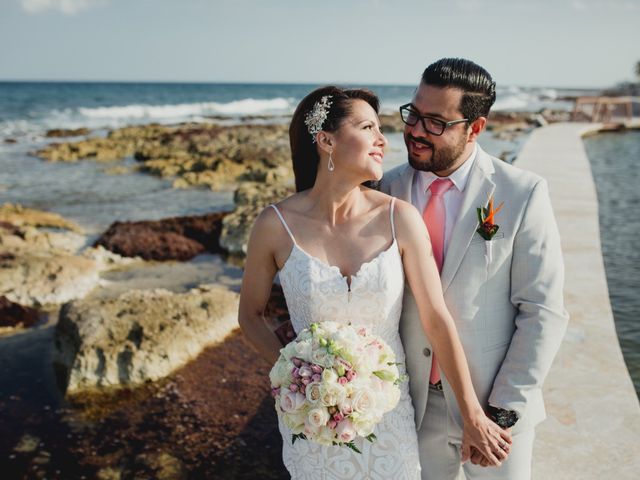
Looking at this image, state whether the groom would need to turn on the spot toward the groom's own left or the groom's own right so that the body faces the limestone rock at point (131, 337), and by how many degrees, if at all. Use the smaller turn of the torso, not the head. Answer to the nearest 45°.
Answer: approximately 90° to the groom's own right

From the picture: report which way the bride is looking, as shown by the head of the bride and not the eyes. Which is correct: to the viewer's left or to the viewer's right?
to the viewer's right

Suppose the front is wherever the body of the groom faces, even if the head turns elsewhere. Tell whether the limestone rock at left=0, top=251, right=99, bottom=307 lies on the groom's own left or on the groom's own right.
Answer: on the groom's own right

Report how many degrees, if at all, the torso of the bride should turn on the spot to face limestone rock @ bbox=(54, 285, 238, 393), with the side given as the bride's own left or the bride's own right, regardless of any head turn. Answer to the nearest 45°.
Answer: approximately 135° to the bride's own right

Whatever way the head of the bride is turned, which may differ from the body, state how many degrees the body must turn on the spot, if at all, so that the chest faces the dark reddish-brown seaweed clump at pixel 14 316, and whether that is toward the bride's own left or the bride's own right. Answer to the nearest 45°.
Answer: approximately 135° to the bride's own right

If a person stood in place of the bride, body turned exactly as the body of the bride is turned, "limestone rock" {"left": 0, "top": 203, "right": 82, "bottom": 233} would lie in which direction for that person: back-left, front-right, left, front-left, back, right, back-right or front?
back-right

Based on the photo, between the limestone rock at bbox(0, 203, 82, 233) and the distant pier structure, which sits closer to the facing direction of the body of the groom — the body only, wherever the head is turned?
the limestone rock

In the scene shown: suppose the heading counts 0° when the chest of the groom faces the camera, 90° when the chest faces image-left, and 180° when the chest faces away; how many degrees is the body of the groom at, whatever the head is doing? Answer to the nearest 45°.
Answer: approximately 45°

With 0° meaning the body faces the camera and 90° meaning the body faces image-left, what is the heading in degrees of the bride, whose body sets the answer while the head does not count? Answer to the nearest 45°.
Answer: approximately 0°

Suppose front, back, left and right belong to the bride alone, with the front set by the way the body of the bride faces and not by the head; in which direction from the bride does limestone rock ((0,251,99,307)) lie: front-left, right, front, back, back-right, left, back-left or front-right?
back-right

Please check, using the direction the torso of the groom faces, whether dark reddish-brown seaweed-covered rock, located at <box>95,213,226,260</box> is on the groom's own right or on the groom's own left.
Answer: on the groom's own right
